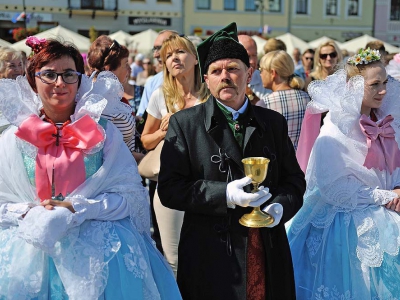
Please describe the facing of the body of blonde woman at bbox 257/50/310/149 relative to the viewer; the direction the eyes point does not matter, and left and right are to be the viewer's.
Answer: facing away from the viewer and to the left of the viewer

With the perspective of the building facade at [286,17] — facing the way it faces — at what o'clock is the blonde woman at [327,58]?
The blonde woman is roughly at 12 o'clock from the building facade.

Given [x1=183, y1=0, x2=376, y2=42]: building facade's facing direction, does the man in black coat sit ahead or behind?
ahead

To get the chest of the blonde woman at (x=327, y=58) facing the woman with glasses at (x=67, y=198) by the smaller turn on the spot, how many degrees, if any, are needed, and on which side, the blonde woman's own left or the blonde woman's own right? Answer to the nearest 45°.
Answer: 0° — they already face them

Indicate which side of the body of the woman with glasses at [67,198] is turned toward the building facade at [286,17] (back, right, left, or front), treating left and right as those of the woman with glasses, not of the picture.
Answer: back

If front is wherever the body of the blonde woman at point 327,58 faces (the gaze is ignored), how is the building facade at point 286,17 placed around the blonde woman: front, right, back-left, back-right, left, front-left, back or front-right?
back
